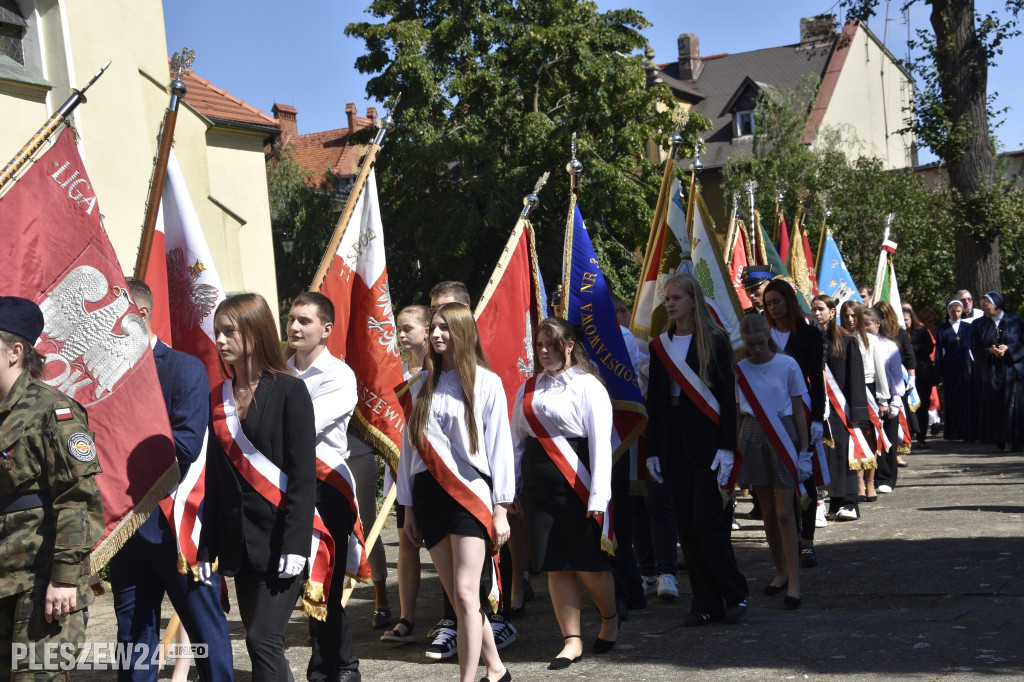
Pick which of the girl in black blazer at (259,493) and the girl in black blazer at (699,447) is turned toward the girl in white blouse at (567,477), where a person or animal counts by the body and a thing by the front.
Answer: the girl in black blazer at (699,447)

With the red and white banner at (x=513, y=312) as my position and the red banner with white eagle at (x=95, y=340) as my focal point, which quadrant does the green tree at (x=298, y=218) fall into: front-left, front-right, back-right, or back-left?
back-right

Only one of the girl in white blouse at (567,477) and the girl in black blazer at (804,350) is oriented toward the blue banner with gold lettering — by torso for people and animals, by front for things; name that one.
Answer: the girl in black blazer

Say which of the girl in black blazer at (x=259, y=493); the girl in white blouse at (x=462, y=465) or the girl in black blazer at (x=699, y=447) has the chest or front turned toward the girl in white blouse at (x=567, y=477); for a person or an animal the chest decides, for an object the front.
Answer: the girl in black blazer at (x=699, y=447)

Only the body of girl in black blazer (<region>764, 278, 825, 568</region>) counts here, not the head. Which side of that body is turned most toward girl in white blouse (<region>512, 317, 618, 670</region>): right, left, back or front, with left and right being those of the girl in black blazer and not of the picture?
front

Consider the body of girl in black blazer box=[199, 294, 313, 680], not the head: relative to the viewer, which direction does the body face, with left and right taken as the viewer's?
facing the viewer and to the left of the viewer

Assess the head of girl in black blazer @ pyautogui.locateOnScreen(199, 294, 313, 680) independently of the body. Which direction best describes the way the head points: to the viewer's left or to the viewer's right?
to the viewer's left

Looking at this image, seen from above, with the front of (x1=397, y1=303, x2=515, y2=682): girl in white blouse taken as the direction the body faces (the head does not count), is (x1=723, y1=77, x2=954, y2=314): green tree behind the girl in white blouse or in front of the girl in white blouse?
behind

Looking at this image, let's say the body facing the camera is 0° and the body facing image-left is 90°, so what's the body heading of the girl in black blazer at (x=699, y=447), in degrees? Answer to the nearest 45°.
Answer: approximately 45°

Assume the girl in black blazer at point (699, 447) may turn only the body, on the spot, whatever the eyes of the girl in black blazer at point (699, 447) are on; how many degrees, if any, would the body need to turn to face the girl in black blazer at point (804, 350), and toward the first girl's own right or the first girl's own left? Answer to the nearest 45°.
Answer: approximately 180°

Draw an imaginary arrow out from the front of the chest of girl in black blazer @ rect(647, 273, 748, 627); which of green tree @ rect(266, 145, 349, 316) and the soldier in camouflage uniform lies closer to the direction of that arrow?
the soldier in camouflage uniform

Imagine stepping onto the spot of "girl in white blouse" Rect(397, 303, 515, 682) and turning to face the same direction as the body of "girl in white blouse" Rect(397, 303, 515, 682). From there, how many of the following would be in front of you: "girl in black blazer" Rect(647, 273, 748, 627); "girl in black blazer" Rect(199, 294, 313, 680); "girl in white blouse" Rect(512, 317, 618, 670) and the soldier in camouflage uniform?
2
